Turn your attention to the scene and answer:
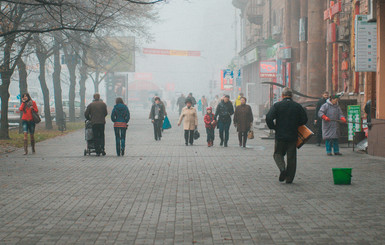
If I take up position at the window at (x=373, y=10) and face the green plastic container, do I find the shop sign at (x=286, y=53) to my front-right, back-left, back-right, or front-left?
back-right

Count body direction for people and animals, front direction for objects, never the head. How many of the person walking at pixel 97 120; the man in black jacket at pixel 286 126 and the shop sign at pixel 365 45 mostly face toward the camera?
1

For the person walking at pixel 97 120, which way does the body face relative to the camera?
away from the camera

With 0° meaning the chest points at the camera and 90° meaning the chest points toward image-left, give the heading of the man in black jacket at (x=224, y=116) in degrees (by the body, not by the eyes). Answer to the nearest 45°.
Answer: approximately 0°

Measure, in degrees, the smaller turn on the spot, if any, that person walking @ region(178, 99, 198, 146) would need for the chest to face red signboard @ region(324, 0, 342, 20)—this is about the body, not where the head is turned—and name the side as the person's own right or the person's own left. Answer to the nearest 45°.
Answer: approximately 135° to the person's own left

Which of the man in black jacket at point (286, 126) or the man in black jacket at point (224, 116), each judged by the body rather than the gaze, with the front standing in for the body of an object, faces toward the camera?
the man in black jacket at point (224, 116)

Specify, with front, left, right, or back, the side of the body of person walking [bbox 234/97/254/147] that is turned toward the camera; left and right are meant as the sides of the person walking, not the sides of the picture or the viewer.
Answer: front

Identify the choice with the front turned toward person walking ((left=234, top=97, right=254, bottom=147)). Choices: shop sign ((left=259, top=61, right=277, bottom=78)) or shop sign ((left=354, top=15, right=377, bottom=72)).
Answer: shop sign ((left=259, top=61, right=277, bottom=78))

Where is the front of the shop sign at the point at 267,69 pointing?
toward the camera

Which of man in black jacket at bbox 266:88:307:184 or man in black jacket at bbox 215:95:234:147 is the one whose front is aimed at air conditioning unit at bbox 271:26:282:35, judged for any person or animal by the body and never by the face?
man in black jacket at bbox 266:88:307:184

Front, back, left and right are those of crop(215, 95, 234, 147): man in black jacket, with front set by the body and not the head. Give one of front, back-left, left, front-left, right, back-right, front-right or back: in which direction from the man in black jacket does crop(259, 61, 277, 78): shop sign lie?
back

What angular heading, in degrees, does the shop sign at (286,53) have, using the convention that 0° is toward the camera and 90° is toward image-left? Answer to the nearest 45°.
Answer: approximately 0°
